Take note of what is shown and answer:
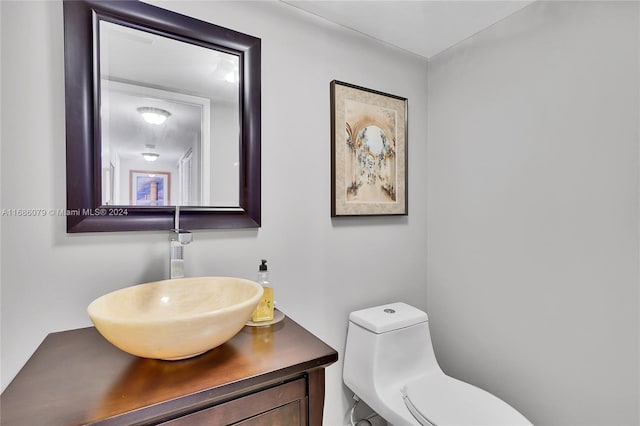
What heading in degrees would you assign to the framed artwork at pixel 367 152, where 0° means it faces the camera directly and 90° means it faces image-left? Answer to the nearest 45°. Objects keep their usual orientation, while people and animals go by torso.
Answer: approximately 315°

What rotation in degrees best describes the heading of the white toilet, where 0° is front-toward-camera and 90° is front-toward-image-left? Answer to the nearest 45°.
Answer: approximately 315°

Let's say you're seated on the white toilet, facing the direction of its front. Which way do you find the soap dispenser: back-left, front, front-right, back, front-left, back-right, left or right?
right

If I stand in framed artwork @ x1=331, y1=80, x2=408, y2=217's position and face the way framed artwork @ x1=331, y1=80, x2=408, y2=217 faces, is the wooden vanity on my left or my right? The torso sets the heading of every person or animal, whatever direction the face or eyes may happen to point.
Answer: on my right

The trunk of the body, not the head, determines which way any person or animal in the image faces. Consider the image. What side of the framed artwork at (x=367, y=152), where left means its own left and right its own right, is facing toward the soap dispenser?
right

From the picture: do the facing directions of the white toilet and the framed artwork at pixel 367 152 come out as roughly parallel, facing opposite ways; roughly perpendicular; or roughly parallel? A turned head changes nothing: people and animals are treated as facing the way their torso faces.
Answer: roughly parallel

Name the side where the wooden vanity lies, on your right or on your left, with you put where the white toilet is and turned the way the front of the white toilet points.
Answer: on your right

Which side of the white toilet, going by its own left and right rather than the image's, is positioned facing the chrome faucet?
right

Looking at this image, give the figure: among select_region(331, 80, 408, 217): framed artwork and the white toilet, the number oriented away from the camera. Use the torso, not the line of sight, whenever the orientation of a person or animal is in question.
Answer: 0
